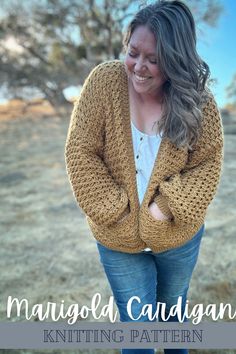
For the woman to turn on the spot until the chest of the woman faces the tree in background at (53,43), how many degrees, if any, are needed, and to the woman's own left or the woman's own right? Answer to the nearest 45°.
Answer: approximately 180°

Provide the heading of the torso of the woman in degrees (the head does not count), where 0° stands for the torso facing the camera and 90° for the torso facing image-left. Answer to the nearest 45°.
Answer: approximately 0°
